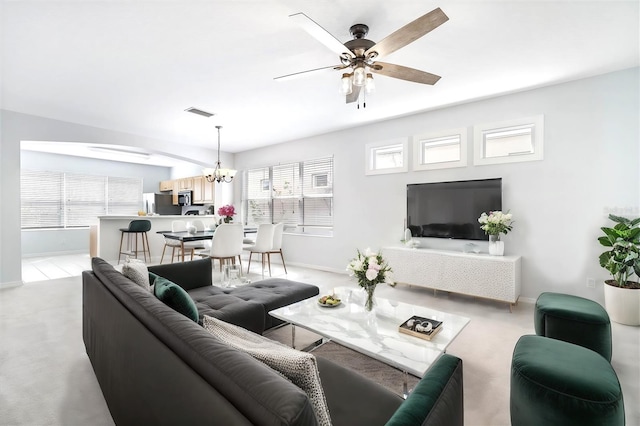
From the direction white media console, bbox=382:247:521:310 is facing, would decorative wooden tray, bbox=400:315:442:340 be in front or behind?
in front

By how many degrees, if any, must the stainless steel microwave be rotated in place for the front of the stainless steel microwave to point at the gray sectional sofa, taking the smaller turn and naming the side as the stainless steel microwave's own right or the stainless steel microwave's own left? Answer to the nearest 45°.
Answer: approximately 45° to the stainless steel microwave's own left

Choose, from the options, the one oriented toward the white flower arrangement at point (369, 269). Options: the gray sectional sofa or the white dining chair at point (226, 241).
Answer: the gray sectional sofa

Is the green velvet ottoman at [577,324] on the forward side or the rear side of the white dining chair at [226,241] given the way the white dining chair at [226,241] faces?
on the rear side

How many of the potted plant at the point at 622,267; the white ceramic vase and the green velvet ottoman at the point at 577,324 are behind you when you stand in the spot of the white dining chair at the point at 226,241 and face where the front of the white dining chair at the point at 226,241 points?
3

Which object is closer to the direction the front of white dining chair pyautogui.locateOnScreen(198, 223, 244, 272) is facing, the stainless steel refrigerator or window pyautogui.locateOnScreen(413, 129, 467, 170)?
the stainless steel refrigerator

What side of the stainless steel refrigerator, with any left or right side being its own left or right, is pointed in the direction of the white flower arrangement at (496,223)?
left

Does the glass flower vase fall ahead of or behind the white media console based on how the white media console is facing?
ahead

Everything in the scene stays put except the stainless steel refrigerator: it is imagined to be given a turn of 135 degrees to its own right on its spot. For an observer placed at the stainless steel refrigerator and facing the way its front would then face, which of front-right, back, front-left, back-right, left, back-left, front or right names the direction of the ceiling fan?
back

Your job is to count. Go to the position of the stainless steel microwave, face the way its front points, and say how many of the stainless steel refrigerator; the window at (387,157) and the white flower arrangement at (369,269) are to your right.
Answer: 1

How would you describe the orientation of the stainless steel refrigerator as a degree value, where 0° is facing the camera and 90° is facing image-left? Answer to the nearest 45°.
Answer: approximately 45°

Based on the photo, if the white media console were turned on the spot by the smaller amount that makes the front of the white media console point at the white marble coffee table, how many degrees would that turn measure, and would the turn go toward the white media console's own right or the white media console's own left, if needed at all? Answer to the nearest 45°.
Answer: approximately 45° to the white media console's own left
